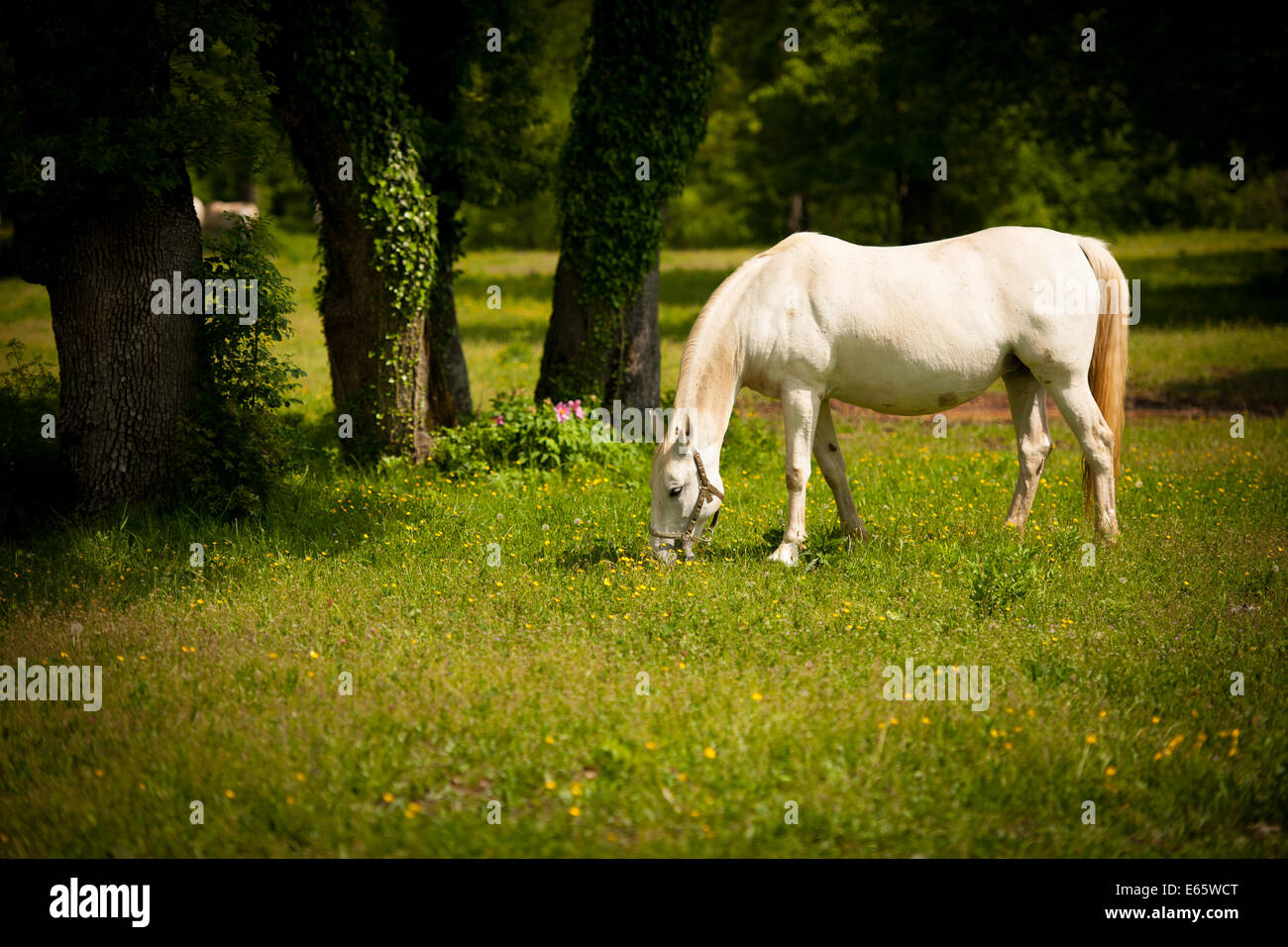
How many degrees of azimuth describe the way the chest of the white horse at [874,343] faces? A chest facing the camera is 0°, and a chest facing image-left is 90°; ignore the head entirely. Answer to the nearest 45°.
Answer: approximately 90°

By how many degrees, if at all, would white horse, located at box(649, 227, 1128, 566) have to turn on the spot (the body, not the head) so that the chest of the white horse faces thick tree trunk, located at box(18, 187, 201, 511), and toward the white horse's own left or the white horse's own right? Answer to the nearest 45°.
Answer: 0° — it already faces it

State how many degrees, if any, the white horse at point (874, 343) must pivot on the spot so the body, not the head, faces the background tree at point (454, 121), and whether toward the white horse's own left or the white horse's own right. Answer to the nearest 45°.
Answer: approximately 45° to the white horse's own right

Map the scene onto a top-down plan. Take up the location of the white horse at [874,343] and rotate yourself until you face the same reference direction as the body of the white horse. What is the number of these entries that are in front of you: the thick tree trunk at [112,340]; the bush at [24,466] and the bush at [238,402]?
3

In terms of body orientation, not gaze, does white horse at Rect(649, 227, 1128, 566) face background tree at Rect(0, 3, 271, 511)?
yes

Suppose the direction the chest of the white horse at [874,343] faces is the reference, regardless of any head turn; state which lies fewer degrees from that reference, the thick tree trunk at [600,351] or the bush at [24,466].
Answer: the bush

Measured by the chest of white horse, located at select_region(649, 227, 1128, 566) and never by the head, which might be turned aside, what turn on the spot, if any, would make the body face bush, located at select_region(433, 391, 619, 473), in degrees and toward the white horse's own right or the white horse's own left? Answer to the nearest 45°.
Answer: approximately 45° to the white horse's own right
